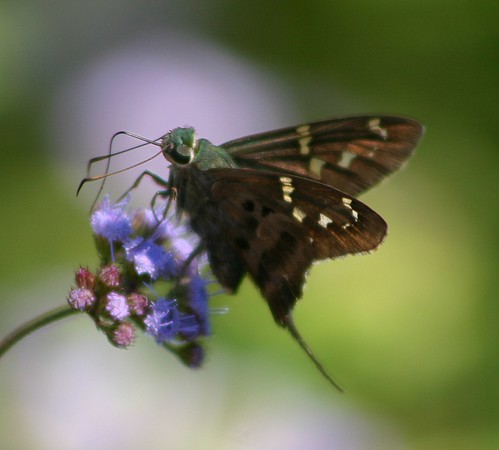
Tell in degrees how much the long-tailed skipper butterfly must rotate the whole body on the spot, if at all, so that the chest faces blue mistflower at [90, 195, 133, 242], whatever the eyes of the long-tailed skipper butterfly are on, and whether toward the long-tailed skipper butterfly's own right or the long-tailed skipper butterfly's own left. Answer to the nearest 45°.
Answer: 0° — it already faces it

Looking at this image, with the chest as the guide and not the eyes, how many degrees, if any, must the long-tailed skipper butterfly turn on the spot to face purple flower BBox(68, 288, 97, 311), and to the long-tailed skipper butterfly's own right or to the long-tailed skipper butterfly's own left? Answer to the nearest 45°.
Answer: approximately 45° to the long-tailed skipper butterfly's own left

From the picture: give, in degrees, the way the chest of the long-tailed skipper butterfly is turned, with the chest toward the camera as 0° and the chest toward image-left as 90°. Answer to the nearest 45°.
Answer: approximately 90°

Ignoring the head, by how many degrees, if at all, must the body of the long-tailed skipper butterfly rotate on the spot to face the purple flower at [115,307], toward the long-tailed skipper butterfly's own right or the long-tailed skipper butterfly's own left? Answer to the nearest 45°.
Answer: approximately 45° to the long-tailed skipper butterfly's own left
